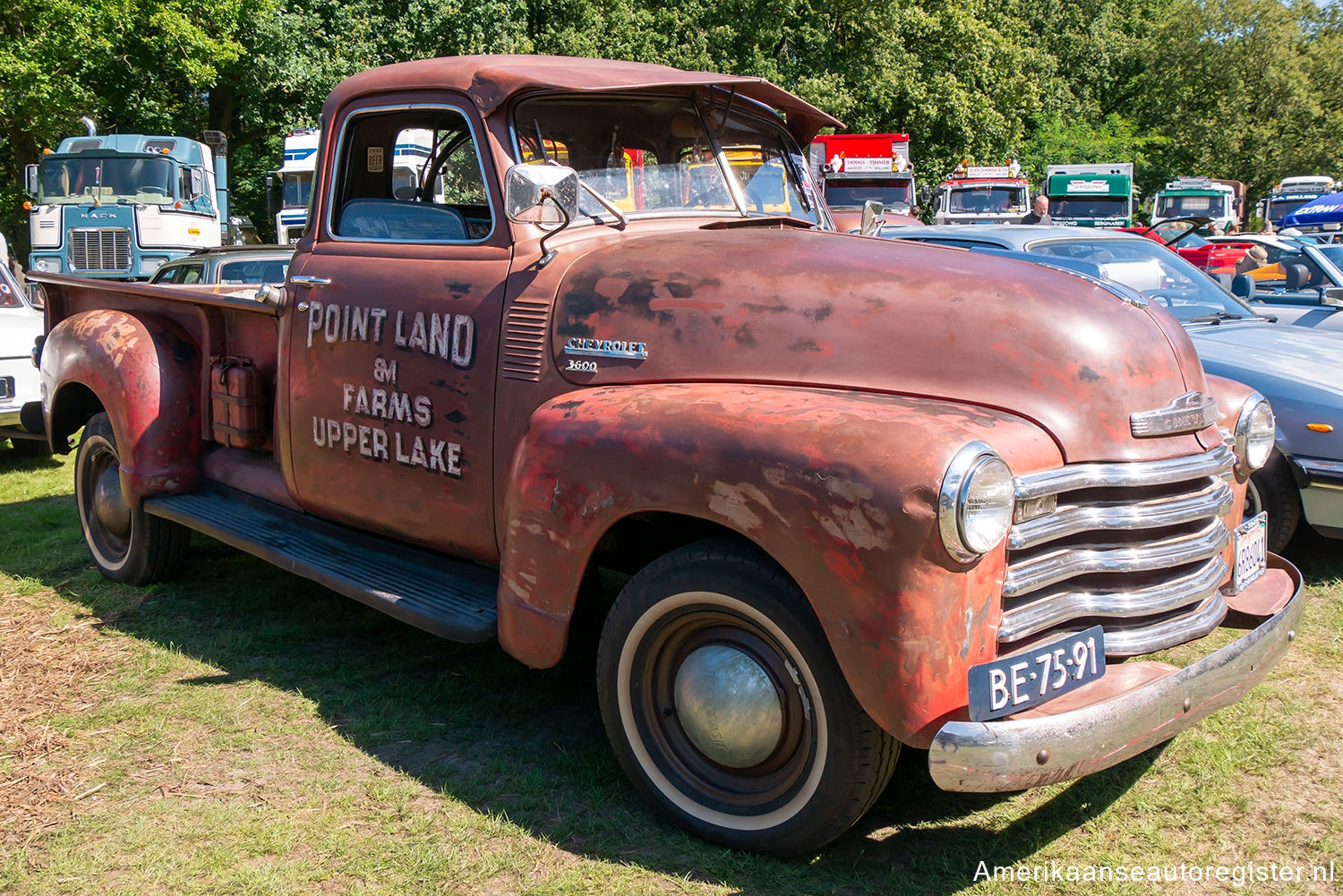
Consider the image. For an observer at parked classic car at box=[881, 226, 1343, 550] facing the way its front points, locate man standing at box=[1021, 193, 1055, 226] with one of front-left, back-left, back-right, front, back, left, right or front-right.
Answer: back-left

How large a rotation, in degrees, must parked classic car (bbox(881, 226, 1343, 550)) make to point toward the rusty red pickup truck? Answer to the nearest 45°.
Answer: approximately 90° to its right

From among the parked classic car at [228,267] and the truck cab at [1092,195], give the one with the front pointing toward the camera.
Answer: the truck cab

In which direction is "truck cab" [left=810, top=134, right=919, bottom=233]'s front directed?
toward the camera

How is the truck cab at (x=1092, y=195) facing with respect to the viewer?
toward the camera

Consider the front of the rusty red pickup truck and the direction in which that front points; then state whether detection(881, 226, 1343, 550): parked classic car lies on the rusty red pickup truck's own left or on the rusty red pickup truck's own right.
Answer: on the rusty red pickup truck's own left

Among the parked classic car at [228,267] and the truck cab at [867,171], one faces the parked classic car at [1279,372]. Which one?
the truck cab

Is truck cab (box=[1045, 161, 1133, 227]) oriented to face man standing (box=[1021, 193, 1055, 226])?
yes

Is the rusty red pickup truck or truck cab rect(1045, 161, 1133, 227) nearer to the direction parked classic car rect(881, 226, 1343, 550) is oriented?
the rusty red pickup truck

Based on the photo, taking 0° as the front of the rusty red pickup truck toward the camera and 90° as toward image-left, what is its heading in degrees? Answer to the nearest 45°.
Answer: approximately 315°

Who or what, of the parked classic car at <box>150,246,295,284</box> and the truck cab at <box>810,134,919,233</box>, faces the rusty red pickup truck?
the truck cab

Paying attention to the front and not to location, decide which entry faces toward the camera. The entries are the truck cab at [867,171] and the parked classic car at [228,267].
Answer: the truck cab

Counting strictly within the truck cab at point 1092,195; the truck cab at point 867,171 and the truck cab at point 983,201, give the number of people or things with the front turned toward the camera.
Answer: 3

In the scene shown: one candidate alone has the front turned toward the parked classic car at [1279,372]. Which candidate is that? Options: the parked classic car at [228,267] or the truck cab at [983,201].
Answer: the truck cab

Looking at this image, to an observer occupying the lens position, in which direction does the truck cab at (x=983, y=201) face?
facing the viewer
